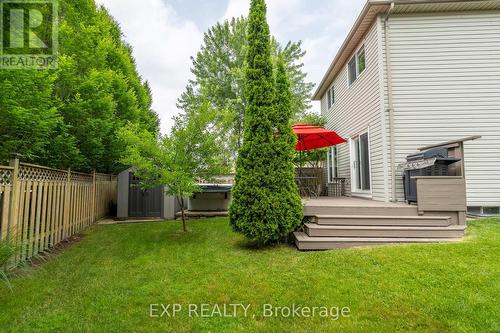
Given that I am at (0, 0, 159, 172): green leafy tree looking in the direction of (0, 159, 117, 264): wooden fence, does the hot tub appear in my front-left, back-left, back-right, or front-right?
back-left

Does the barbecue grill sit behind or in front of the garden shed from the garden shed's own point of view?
in front

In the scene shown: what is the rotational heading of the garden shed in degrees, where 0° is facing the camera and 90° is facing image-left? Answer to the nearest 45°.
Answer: approximately 0°

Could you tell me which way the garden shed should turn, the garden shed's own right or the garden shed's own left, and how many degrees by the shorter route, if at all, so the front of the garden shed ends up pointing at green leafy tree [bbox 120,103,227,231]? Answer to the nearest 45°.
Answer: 0° — it already faces it

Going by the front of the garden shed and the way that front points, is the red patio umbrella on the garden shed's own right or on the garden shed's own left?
on the garden shed's own left

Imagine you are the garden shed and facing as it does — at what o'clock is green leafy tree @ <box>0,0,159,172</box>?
The green leafy tree is roughly at 1 o'clock from the garden shed.

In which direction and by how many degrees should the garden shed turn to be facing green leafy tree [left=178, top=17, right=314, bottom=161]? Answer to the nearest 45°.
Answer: approximately 135° to its left

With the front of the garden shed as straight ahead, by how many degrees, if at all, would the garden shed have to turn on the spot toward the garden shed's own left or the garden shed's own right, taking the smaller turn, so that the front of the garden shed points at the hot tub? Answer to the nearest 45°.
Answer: approximately 90° to the garden shed's own left

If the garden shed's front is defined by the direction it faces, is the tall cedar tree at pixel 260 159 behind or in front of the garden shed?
in front
